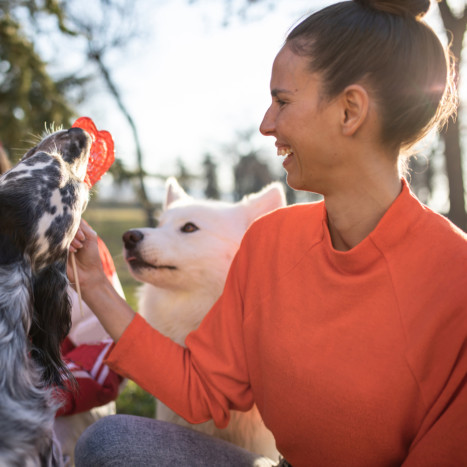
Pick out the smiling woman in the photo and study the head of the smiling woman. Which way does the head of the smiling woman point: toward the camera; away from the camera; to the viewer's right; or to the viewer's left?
to the viewer's left

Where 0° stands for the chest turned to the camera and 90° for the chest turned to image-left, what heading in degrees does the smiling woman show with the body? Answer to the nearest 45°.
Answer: approximately 45°

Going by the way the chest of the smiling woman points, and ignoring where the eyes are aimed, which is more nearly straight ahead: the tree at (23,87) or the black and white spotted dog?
the black and white spotted dog

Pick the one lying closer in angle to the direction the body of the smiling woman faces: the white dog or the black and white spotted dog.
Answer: the black and white spotted dog

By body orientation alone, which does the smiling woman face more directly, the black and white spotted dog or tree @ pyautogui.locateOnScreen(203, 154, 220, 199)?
the black and white spotted dog
